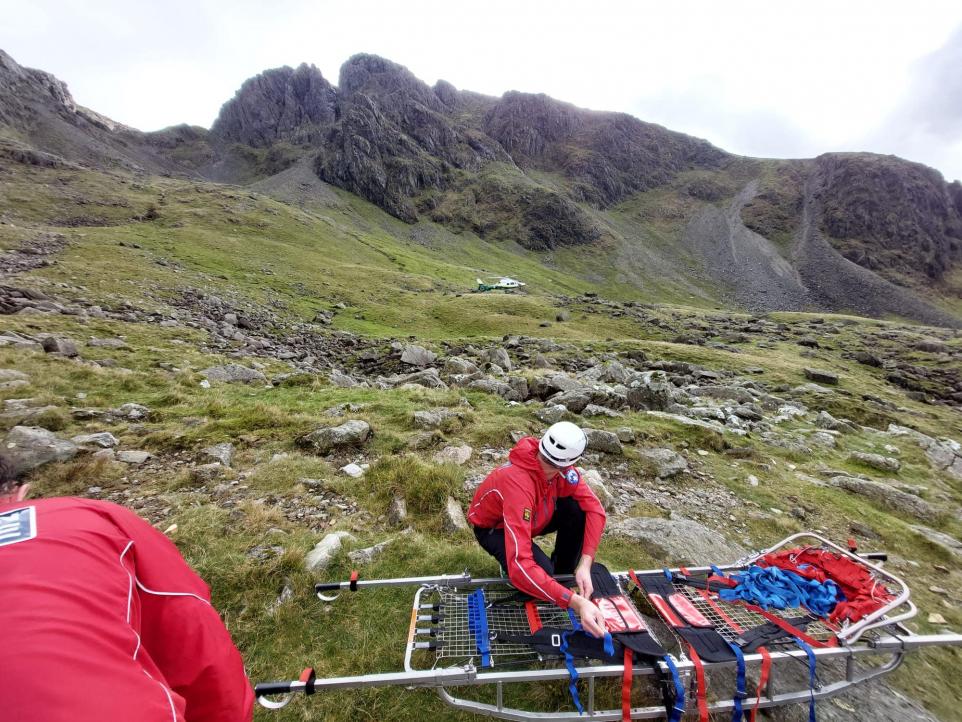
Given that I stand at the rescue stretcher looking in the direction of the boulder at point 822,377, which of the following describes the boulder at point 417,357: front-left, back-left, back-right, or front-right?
front-left

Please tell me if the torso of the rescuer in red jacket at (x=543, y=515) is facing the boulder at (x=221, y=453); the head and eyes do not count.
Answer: no

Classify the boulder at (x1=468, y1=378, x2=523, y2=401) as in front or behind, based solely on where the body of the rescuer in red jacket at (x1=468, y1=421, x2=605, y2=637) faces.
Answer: behind

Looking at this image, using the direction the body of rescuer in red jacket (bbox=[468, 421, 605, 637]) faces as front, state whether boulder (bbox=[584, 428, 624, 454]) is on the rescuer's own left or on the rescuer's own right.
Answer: on the rescuer's own left

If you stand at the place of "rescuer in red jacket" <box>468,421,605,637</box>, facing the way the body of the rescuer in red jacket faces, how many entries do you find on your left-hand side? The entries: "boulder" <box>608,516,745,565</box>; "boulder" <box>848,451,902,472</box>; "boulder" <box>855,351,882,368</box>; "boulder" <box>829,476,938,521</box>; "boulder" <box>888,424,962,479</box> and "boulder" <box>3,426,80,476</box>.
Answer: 5

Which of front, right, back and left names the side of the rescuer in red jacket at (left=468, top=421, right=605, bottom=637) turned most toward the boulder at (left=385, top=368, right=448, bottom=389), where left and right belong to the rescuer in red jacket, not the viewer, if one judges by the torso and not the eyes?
back

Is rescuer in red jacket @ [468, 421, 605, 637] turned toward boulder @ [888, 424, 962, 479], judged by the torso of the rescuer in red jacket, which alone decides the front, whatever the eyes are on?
no

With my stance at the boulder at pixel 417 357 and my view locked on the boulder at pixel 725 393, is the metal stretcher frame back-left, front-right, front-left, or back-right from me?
front-right

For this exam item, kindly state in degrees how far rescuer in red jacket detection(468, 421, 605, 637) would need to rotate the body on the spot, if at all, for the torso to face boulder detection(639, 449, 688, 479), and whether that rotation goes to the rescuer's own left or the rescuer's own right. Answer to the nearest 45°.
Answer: approximately 90° to the rescuer's own left

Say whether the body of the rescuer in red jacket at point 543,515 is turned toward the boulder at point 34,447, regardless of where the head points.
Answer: no

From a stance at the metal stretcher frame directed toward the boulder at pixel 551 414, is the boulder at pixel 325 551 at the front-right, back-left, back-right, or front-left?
front-left

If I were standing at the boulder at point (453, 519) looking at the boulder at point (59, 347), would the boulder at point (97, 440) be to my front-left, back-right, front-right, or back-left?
front-left

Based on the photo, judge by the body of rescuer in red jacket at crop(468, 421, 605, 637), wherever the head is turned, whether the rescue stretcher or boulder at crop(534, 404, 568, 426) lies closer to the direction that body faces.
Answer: the rescue stretcher

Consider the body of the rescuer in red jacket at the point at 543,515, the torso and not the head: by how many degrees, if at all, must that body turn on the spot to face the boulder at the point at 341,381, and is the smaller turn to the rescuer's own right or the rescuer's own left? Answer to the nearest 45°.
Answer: approximately 180°

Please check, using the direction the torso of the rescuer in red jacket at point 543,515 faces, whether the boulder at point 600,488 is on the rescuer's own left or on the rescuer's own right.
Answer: on the rescuer's own left

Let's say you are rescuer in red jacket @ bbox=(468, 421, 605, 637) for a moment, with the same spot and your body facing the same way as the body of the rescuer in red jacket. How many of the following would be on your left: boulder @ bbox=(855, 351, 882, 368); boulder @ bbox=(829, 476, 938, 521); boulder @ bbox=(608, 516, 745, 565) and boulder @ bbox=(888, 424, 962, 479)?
4

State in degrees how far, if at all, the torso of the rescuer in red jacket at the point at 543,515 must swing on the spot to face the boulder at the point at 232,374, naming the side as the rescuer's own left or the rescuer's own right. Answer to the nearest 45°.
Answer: approximately 180°

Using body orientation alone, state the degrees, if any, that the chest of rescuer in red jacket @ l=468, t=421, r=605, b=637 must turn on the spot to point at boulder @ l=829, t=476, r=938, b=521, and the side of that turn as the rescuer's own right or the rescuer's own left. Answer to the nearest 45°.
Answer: approximately 90° to the rescuer's own left

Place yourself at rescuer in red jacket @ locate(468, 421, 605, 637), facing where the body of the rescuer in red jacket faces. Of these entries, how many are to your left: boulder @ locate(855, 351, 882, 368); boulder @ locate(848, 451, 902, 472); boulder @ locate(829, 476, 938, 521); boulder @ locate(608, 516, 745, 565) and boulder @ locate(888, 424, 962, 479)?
5

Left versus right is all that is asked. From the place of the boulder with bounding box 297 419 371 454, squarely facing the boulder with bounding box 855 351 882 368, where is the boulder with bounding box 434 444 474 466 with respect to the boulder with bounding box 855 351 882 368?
right
